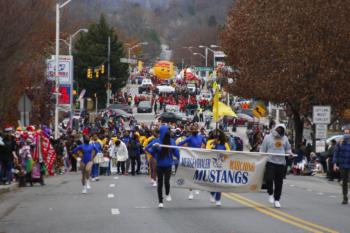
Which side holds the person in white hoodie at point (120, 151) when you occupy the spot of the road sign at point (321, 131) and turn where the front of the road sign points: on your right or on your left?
on your right

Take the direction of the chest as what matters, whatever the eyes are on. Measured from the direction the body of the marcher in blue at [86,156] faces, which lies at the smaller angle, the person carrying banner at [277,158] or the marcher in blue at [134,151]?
the person carrying banner

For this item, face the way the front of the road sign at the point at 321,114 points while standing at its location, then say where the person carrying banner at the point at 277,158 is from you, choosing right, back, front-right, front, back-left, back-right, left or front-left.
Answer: front

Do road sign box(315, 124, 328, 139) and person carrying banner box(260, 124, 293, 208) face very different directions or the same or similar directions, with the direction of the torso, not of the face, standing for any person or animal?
same or similar directions

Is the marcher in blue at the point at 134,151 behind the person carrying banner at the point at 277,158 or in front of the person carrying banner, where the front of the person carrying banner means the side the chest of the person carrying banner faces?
behind

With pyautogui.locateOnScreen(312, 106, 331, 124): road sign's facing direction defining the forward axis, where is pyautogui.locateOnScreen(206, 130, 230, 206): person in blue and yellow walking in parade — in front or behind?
in front

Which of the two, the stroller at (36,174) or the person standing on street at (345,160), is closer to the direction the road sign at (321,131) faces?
the person standing on street

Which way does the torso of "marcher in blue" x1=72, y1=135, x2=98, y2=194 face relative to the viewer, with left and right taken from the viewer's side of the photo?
facing the viewer

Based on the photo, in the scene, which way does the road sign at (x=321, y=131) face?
toward the camera

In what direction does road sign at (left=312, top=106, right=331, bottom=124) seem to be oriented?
toward the camera

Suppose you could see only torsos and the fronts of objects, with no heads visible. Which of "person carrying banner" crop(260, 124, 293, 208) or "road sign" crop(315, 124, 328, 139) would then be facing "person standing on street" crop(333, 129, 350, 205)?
the road sign
